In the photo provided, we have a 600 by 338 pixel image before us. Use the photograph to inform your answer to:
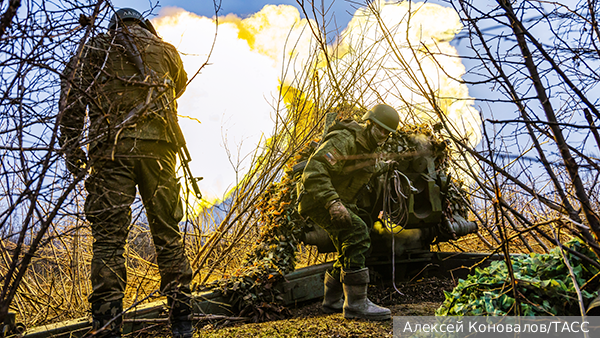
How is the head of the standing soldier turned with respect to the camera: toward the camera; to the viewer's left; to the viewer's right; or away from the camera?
away from the camera

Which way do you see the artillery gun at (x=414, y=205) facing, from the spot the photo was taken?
facing away from the viewer

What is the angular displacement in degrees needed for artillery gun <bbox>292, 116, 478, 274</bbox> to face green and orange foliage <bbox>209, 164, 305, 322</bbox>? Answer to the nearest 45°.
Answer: approximately 135° to its left

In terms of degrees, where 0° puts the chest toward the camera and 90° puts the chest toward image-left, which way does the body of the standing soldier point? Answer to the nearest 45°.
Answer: approximately 180°

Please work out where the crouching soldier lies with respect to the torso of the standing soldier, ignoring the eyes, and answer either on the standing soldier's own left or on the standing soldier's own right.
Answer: on the standing soldier's own right

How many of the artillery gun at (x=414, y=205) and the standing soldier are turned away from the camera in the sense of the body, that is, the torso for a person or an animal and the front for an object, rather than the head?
2

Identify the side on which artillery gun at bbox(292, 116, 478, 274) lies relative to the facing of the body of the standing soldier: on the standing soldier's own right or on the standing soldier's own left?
on the standing soldier's own right

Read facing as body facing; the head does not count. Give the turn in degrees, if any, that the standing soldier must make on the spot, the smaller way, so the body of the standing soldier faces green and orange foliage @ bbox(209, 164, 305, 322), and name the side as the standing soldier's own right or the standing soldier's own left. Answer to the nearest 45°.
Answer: approximately 45° to the standing soldier's own right
